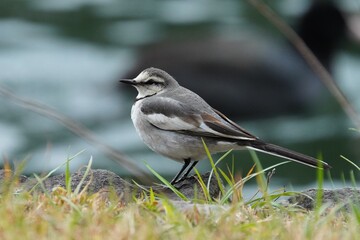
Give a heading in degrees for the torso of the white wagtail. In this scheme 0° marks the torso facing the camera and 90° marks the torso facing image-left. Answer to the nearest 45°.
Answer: approximately 90°

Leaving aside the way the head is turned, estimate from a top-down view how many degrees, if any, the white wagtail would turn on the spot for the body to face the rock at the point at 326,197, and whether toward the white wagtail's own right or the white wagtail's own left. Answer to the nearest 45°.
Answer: approximately 135° to the white wagtail's own left
